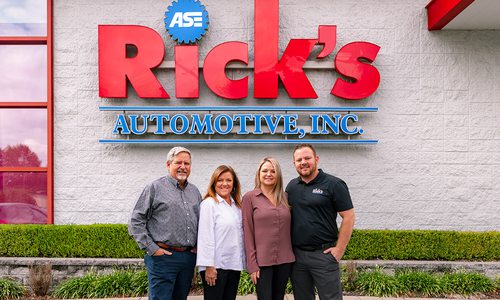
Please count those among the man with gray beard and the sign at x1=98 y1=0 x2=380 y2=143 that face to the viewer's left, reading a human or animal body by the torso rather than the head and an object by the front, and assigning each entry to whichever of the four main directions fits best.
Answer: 0

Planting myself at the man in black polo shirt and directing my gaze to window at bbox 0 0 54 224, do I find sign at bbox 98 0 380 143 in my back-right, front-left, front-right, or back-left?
front-right

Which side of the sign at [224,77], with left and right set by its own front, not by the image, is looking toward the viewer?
front

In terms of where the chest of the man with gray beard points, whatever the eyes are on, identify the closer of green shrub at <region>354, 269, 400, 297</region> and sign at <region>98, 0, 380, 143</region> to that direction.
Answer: the green shrub

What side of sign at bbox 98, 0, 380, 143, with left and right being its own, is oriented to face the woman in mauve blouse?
front

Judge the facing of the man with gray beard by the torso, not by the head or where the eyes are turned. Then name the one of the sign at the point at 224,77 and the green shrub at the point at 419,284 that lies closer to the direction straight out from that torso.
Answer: the green shrub

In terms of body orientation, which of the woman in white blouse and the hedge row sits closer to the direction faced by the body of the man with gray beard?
the woman in white blouse

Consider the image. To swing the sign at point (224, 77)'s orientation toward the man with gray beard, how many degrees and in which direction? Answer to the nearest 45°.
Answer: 0° — it already faces them

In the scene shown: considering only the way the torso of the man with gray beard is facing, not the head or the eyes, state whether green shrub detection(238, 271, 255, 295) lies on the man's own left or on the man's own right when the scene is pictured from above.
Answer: on the man's own left

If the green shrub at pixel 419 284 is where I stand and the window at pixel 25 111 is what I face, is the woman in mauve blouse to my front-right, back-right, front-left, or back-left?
front-left

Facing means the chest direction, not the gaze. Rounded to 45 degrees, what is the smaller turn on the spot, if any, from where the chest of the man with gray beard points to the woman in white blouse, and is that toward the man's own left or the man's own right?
approximately 45° to the man's own left

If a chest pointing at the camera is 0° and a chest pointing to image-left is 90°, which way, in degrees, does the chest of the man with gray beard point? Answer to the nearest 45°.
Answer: approximately 315°
